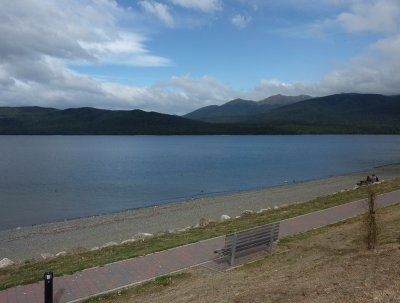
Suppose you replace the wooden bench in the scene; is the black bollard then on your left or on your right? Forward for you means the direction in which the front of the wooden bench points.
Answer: on your left

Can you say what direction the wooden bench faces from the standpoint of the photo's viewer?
facing away from the viewer and to the left of the viewer
